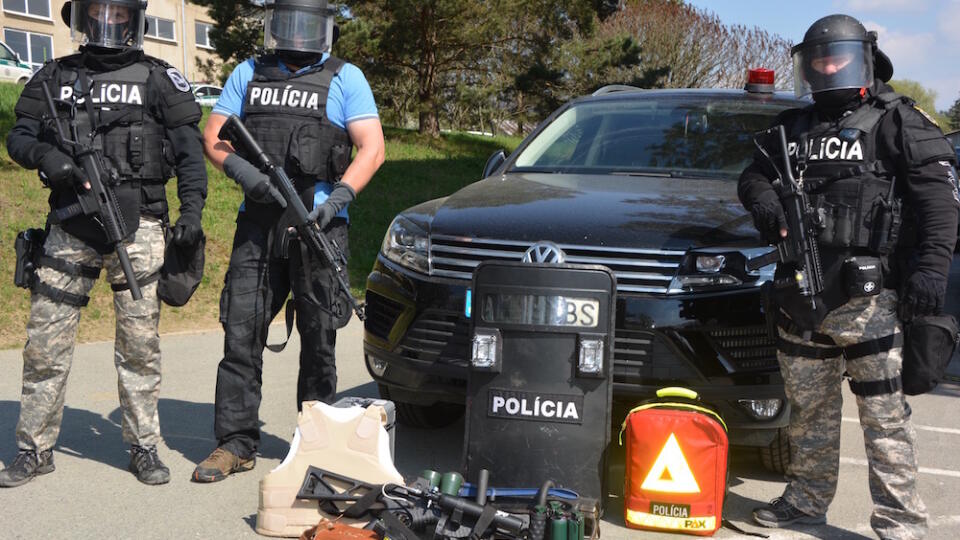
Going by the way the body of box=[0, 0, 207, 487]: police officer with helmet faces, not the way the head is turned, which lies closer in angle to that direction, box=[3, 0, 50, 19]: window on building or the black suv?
the black suv

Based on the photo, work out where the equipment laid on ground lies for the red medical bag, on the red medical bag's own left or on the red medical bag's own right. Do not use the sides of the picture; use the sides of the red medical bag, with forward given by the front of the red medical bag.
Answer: on the red medical bag's own right

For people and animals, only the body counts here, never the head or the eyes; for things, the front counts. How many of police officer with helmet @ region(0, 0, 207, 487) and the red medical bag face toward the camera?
2

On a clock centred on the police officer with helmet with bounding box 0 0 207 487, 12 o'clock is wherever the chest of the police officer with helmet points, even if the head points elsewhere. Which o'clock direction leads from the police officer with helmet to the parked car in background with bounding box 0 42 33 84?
The parked car in background is roughly at 6 o'clock from the police officer with helmet.

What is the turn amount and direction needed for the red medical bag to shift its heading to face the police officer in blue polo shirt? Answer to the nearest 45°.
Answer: approximately 90° to its right

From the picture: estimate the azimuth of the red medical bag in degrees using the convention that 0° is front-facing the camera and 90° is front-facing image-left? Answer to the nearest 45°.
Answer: approximately 0°

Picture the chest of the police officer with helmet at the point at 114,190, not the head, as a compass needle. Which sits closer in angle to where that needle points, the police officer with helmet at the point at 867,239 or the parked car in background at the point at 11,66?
the police officer with helmet

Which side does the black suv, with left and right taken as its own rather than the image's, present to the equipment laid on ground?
front

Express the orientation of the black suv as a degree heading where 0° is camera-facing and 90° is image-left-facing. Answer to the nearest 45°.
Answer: approximately 45°

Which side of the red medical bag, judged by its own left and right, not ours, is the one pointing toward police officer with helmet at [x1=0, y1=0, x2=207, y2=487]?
right

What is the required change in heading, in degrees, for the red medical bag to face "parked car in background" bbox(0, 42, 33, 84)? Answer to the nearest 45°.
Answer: approximately 135° to its right

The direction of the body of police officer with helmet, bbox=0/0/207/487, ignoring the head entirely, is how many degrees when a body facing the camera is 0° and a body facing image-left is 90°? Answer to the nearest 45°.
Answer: approximately 0°
